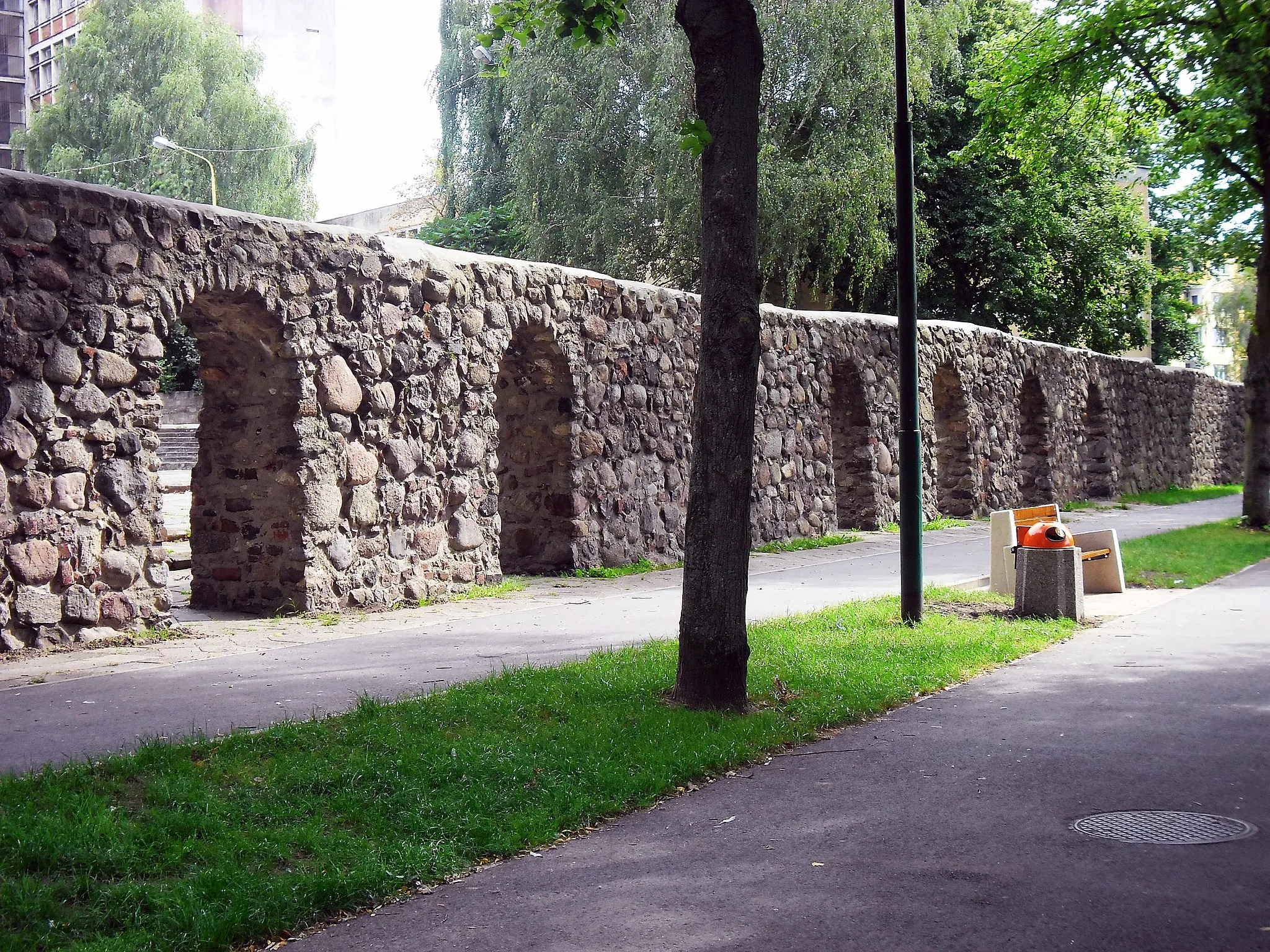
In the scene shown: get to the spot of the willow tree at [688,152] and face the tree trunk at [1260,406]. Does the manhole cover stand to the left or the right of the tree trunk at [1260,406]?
right

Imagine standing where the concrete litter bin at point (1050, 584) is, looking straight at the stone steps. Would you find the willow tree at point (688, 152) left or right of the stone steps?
right

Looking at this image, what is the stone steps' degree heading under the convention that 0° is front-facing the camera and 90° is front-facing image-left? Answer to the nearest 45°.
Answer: approximately 0°

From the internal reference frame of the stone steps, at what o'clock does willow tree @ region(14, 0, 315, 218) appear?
The willow tree is roughly at 6 o'clock from the stone steps.

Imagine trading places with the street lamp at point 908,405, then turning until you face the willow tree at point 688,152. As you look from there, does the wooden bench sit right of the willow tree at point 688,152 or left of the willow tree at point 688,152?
right
